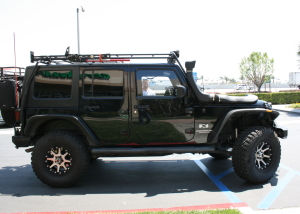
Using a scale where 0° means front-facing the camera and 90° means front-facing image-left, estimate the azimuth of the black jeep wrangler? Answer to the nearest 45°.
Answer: approximately 270°

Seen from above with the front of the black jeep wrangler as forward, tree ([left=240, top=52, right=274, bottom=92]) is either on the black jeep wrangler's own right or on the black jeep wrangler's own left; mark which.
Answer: on the black jeep wrangler's own left

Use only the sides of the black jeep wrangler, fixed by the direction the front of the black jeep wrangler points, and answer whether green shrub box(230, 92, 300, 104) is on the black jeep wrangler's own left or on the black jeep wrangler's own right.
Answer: on the black jeep wrangler's own left
